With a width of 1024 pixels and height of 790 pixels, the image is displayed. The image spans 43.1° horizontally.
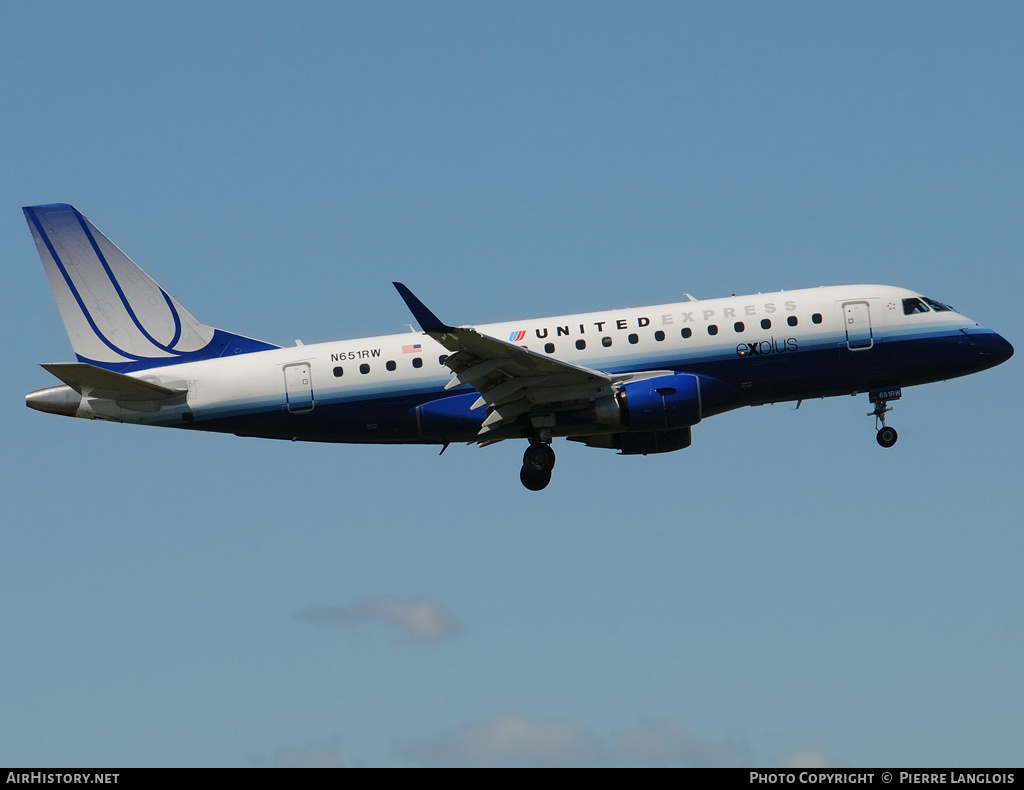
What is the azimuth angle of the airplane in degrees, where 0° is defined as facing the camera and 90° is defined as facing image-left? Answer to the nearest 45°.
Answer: approximately 270°
